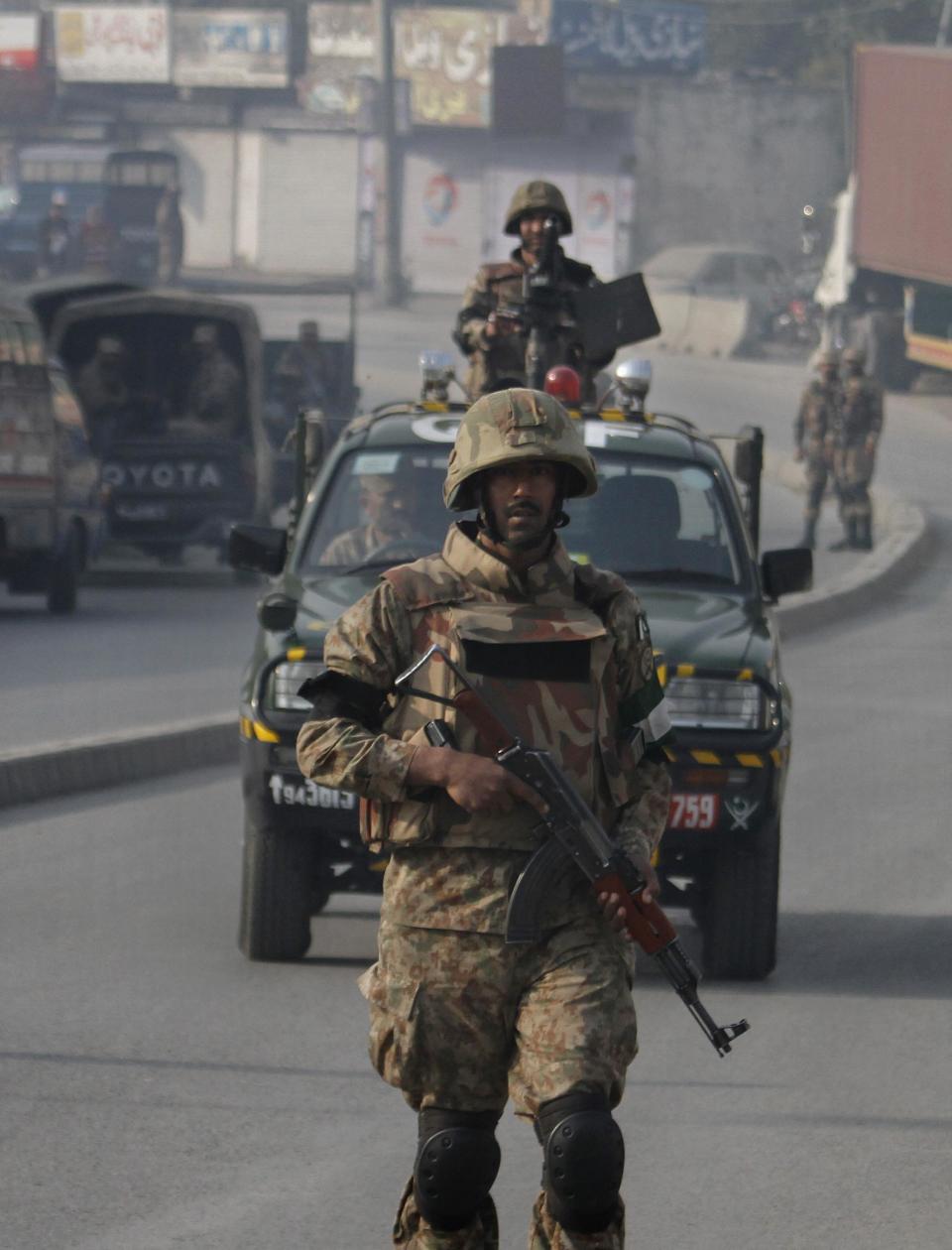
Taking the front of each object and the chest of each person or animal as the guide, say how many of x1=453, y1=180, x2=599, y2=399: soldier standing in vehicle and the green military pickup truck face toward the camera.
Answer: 2

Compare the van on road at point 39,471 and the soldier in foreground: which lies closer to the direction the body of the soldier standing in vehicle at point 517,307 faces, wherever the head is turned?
the soldier in foreground

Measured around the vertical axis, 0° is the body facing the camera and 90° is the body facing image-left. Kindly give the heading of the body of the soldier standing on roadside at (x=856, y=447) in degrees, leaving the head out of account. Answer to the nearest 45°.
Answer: approximately 45°

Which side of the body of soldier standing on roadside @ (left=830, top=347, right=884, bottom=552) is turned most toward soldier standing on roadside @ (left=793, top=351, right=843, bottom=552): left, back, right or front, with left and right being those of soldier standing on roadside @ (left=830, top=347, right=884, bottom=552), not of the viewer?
right

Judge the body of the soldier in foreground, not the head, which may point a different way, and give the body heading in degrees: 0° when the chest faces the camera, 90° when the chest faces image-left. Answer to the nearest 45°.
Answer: approximately 0°

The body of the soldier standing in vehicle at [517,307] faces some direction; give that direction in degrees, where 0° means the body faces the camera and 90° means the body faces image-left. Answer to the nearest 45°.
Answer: approximately 0°

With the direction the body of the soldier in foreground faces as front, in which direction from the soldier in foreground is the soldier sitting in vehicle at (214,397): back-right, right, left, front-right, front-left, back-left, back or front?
back

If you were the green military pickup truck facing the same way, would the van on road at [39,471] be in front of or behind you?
behind

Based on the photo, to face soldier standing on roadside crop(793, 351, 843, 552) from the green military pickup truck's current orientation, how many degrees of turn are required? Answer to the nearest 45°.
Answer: approximately 180°

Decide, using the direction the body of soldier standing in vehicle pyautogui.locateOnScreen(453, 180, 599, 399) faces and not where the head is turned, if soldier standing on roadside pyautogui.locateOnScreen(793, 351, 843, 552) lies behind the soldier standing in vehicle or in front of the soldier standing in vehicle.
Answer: behind
